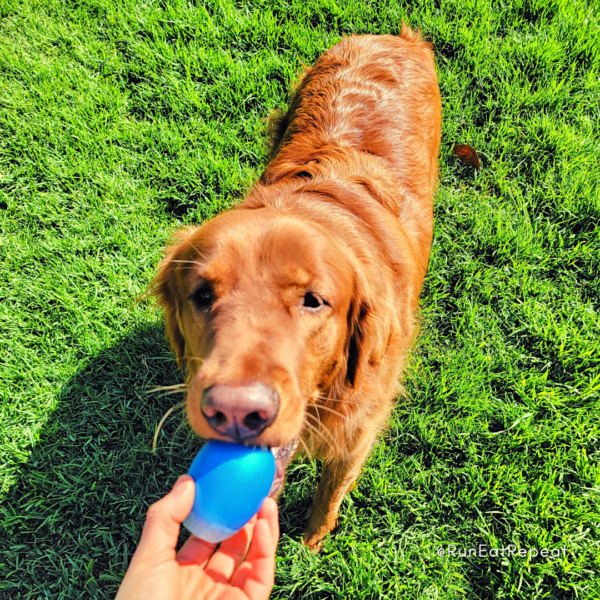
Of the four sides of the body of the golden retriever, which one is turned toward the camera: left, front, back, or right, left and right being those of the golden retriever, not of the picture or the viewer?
front
